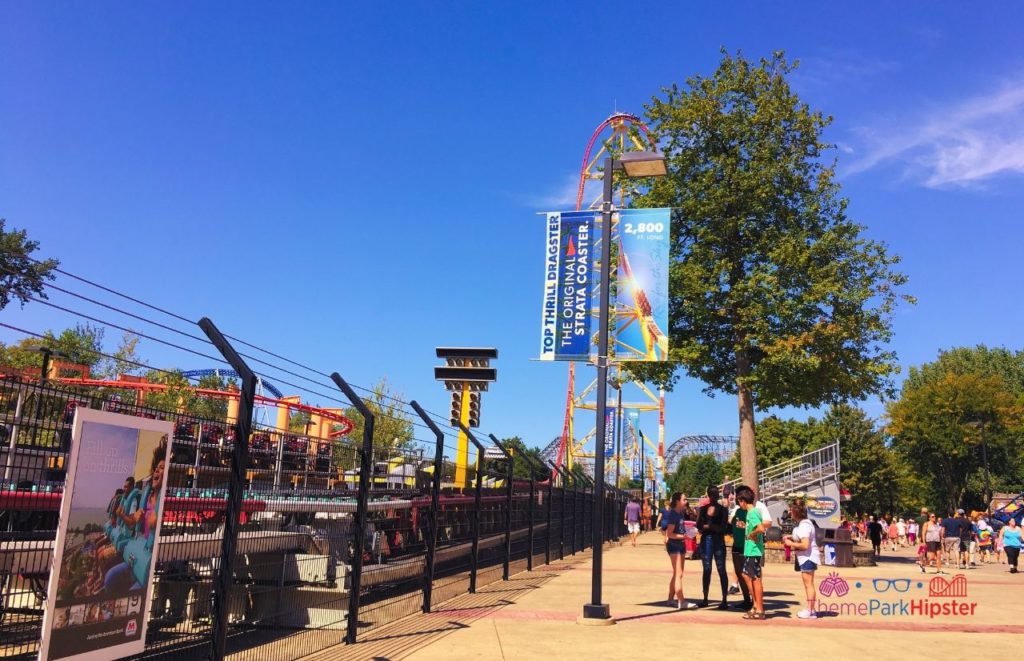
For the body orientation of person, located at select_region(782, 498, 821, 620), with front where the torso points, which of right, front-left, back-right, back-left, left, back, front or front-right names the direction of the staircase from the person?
right

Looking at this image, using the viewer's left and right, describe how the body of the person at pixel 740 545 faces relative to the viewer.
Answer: facing to the left of the viewer

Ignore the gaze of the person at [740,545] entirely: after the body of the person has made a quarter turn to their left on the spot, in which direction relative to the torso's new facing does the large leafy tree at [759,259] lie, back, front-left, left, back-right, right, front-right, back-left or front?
back

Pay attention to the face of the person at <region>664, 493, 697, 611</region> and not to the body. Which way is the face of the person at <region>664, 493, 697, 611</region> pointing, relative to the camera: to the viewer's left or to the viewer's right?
to the viewer's right

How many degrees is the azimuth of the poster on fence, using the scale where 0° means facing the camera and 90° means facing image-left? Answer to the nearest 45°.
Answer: approximately 315°

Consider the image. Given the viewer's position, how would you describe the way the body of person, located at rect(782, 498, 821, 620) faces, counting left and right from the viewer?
facing to the left of the viewer

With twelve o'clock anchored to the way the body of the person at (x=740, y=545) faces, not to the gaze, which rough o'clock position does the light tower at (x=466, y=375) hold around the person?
The light tower is roughly at 2 o'clock from the person.

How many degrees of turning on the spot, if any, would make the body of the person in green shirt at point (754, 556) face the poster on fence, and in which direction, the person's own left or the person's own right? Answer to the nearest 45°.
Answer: approximately 45° to the person's own left

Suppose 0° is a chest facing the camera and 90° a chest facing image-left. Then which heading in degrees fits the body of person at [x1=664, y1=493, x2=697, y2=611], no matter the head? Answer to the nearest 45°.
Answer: approximately 270°

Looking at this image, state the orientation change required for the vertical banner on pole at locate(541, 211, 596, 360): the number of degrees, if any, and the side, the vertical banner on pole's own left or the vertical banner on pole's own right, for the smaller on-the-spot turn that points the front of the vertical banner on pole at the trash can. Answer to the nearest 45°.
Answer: approximately 135° to the vertical banner on pole's own left
